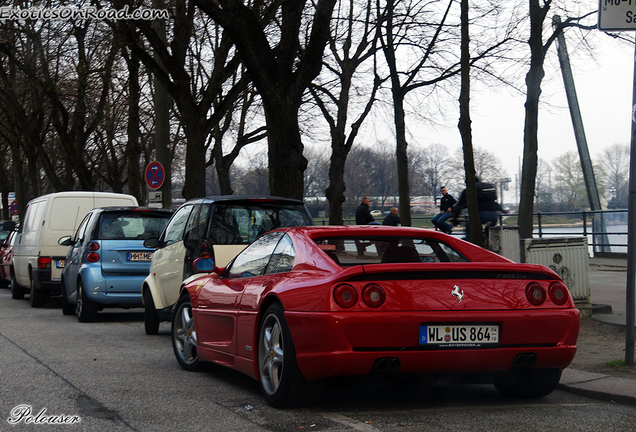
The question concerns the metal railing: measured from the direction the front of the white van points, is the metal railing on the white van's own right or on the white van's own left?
on the white van's own right

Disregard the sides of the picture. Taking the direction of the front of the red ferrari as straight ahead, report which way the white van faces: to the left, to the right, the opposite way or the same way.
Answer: the same way

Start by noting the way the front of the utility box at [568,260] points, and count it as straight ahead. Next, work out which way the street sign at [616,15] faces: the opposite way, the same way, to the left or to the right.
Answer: the same way

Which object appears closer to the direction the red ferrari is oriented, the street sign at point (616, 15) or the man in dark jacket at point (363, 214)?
the man in dark jacket

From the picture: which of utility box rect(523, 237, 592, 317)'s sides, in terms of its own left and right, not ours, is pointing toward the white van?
right

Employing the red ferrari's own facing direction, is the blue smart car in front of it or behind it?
in front

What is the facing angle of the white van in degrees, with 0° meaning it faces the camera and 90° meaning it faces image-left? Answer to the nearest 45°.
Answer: approximately 180°

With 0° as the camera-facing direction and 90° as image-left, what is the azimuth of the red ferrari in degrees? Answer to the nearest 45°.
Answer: approximately 135°

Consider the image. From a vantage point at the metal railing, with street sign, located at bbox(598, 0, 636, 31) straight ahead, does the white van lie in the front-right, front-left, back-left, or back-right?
front-right

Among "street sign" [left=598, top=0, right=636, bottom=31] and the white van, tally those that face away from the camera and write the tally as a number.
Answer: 1

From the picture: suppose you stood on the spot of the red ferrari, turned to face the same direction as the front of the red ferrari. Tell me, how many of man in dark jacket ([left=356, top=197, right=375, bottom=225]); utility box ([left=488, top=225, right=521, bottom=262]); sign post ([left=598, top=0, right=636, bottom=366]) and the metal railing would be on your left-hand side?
0

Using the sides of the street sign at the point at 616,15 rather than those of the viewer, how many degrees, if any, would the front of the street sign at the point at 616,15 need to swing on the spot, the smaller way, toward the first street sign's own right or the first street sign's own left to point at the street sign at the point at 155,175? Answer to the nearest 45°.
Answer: approximately 135° to the first street sign's own right

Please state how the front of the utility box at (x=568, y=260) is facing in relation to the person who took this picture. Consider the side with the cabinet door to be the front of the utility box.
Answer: facing the viewer

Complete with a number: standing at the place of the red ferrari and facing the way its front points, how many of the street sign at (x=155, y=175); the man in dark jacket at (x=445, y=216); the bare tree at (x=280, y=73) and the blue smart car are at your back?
0

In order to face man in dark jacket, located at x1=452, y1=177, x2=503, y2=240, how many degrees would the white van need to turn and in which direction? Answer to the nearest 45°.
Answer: approximately 90° to its right

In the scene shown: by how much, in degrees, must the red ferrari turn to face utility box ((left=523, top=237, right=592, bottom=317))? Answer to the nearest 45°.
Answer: approximately 90° to its right

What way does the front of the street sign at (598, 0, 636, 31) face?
toward the camera
